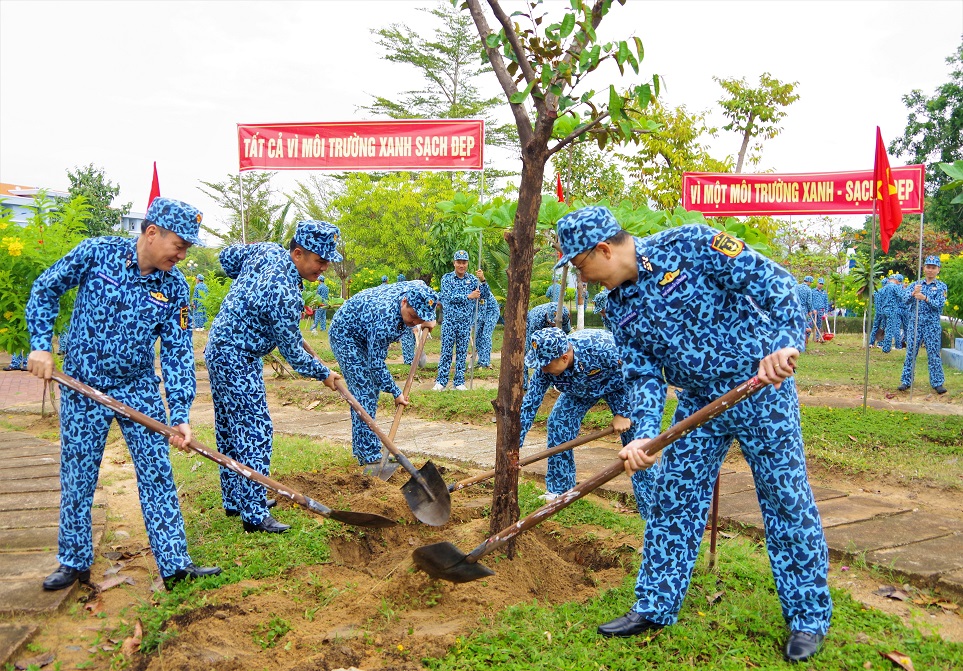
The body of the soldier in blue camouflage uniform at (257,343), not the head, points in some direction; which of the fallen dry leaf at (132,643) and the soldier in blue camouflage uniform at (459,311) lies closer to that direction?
the soldier in blue camouflage uniform

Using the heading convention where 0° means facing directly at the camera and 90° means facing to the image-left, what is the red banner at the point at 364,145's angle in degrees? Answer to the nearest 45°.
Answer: approximately 0°

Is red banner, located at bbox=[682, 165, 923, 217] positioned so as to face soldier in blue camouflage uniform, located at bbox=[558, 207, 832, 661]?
yes

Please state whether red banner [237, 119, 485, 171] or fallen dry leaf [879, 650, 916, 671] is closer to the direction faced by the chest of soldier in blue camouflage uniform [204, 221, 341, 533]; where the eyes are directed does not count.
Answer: the fallen dry leaf

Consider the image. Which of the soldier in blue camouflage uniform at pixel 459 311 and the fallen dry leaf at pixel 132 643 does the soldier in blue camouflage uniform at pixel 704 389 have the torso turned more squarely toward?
the fallen dry leaf

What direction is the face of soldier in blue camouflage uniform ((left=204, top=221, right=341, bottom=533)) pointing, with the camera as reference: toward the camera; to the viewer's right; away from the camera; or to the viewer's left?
to the viewer's right

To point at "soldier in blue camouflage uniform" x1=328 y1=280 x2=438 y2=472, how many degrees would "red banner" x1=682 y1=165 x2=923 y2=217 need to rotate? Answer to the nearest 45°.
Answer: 0° — it already faces them

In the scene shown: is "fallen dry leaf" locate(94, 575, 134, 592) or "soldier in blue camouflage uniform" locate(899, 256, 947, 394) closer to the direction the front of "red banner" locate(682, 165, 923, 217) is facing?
the fallen dry leaf

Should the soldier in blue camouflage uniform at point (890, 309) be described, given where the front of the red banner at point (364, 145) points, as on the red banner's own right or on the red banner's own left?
on the red banner's own left

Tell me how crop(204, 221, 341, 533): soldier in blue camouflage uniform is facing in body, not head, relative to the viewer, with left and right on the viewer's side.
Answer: facing to the right of the viewer

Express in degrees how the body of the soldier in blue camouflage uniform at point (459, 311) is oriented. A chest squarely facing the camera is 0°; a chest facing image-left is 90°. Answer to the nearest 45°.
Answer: approximately 0°
